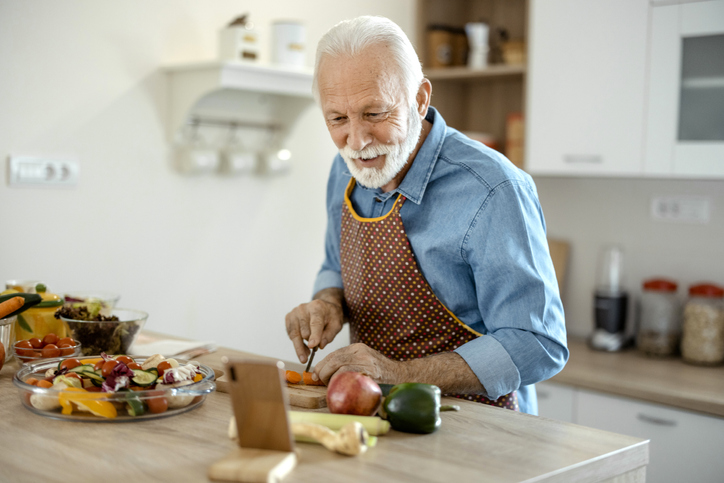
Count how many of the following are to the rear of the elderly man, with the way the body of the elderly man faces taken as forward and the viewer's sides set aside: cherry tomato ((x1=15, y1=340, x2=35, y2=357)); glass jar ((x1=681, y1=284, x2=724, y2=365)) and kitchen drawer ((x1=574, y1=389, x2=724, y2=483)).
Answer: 2

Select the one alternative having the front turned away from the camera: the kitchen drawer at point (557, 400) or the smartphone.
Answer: the smartphone

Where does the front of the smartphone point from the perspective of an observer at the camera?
facing away from the viewer

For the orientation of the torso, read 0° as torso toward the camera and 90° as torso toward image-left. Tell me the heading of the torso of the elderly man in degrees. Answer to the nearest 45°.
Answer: approximately 45°

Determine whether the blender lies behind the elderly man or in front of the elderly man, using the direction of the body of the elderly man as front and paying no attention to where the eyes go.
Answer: behind
